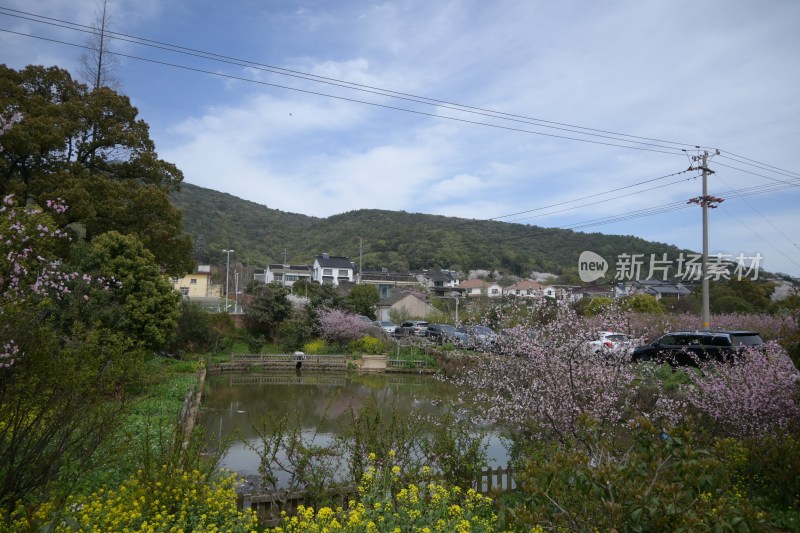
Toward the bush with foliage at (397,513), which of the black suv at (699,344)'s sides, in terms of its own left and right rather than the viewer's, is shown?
left

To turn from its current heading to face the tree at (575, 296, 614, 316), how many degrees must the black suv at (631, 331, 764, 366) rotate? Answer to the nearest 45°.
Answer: approximately 45° to its right

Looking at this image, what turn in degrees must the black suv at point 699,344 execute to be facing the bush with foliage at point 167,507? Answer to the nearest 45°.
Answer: approximately 90° to its left

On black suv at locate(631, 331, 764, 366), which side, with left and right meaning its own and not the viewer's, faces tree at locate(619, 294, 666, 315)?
right

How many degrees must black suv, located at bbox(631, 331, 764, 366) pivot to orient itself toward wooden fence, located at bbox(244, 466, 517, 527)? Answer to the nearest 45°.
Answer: approximately 90° to its left

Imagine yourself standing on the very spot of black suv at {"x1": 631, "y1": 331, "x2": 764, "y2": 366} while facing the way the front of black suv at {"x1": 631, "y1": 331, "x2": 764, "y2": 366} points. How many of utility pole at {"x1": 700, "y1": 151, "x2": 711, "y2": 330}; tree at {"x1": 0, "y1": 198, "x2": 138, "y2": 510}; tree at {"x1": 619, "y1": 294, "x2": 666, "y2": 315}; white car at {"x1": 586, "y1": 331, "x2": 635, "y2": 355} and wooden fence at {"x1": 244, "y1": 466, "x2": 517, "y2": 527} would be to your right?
2

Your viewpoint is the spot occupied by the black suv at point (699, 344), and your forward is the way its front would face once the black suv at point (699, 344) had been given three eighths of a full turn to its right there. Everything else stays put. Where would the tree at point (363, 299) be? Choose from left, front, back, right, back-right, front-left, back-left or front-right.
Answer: left

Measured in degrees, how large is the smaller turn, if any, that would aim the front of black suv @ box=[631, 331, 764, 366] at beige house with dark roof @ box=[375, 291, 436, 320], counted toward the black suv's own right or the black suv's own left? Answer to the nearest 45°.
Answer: approximately 45° to the black suv's own right

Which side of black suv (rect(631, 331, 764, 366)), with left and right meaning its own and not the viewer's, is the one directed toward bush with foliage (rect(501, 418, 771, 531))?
left

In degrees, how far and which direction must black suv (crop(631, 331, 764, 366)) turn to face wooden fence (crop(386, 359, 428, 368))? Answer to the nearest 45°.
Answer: approximately 45° to its right

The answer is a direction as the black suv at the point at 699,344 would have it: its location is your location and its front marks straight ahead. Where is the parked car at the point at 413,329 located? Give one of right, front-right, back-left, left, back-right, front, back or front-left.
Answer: front-right

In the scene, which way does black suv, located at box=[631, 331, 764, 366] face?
to the viewer's left

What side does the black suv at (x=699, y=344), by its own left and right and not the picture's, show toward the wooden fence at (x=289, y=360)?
front
